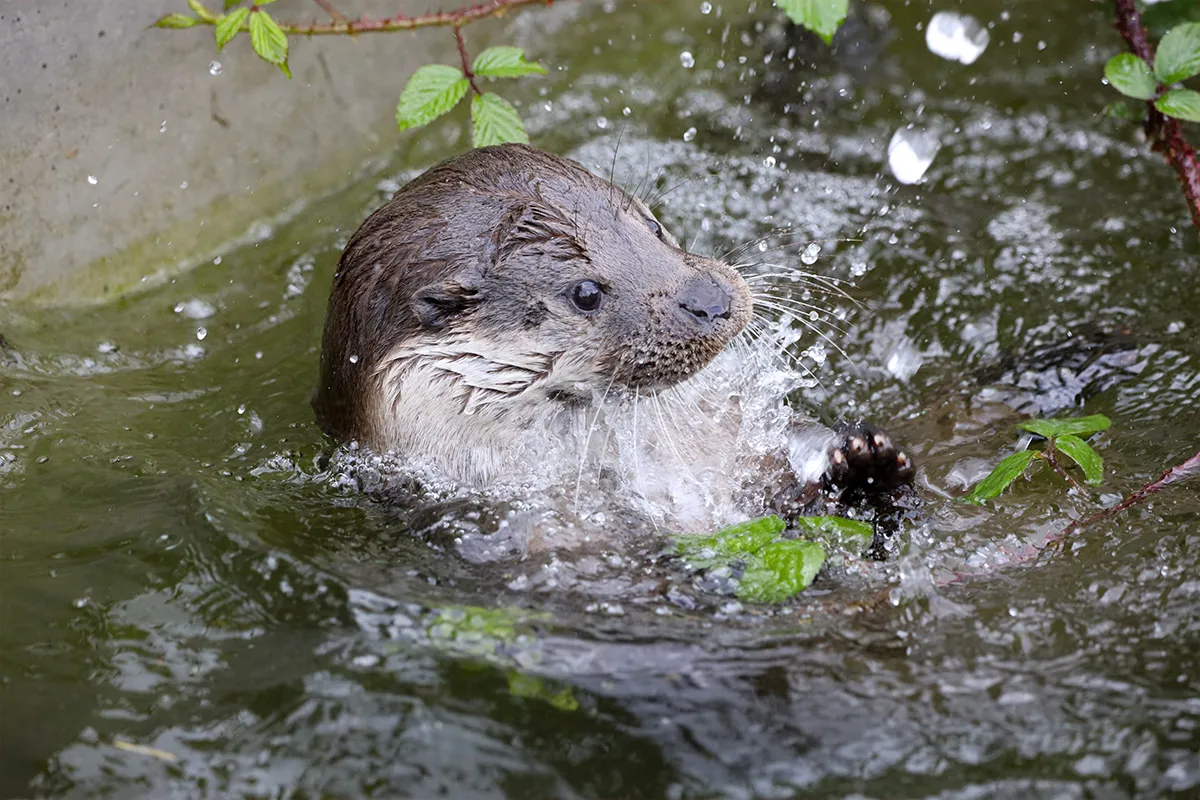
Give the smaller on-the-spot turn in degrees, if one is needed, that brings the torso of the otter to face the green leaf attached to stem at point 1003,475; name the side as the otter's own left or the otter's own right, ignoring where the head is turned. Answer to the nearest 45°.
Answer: approximately 45° to the otter's own left

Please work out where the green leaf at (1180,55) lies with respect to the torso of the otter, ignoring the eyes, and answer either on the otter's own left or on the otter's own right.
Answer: on the otter's own left

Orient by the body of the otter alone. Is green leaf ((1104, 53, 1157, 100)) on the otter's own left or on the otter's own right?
on the otter's own left

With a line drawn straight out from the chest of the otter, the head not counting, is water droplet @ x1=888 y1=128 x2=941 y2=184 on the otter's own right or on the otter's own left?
on the otter's own left

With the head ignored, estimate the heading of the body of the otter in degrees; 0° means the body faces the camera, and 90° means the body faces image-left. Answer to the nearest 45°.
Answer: approximately 315°
